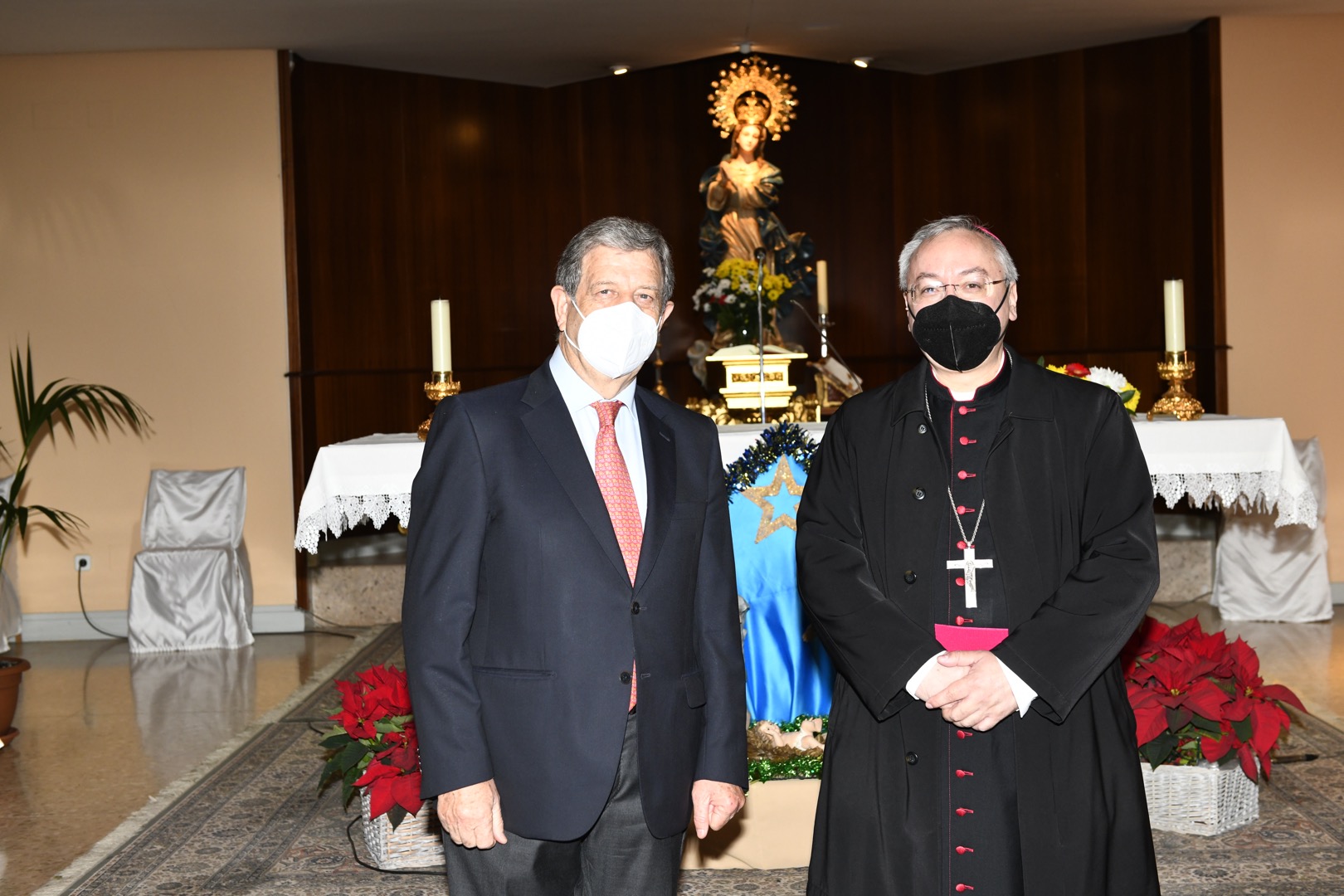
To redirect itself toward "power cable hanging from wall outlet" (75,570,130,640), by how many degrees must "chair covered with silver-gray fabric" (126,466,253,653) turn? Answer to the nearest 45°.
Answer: approximately 135° to its right

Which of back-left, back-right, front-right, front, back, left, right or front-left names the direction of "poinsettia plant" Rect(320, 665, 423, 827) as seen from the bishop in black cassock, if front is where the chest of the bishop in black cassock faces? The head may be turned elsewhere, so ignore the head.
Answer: back-right

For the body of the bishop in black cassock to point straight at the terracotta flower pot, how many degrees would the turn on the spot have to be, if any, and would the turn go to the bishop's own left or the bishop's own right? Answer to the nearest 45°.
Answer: approximately 135° to the bishop's own right

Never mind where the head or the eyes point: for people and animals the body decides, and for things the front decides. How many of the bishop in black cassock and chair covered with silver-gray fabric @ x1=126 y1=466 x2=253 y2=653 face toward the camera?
2

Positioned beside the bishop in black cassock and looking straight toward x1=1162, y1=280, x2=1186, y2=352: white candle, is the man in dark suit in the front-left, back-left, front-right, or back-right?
back-left

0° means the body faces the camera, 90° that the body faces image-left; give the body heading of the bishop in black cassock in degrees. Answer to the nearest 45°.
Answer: approximately 0°

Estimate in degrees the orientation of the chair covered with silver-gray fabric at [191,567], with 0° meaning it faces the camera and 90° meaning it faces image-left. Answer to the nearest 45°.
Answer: approximately 0°

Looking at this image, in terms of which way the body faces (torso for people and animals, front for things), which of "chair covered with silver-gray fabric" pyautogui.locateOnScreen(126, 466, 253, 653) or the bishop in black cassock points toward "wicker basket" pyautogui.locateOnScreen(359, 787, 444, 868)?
the chair covered with silver-gray fabric

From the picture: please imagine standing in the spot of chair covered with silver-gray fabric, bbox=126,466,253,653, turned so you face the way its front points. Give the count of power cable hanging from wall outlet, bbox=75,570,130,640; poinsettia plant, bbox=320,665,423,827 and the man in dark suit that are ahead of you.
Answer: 2

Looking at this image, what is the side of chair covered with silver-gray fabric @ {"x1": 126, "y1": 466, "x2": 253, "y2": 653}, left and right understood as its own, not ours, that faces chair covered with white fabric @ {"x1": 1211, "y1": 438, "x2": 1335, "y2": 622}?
left

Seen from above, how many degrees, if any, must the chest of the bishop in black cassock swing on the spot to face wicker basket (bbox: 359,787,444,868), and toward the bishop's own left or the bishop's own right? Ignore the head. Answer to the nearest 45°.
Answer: approximately 135° to the bishop's own right

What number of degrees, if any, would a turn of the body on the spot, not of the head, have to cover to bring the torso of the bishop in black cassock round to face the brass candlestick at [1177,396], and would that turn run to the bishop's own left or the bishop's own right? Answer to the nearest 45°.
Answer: approximately 180°
